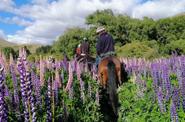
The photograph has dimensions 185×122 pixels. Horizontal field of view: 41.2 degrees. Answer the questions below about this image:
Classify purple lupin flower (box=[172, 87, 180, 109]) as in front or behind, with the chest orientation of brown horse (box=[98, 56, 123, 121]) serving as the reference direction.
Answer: behind

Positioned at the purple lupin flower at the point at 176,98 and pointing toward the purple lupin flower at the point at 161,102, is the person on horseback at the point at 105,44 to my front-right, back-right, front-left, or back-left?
front-right

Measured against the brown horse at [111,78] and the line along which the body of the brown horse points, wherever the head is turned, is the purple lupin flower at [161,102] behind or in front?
behind

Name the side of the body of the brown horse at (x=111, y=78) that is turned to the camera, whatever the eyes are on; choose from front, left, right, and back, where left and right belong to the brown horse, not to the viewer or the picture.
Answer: back
